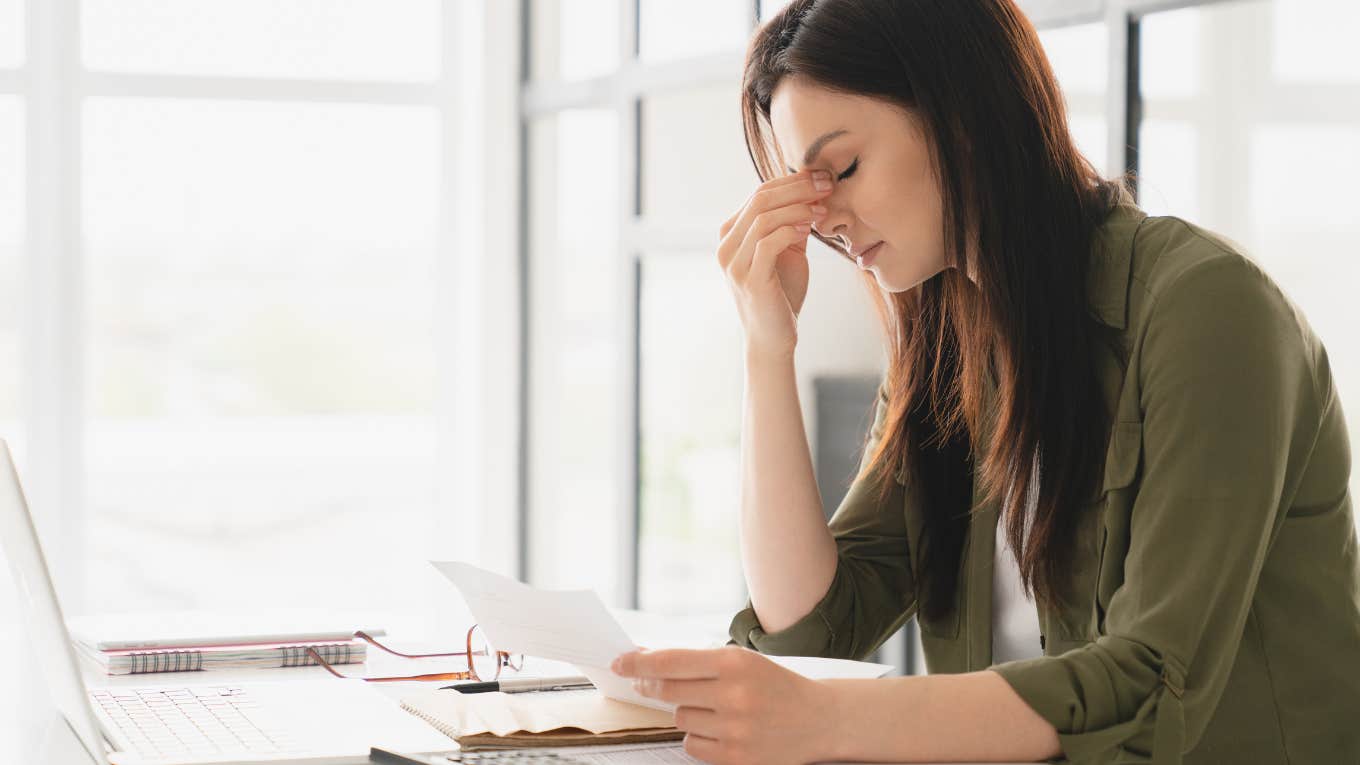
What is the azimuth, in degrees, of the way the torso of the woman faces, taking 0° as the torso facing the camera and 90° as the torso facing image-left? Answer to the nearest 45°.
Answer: approximately 45°

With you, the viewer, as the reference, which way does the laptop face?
facing to the right of the viewer

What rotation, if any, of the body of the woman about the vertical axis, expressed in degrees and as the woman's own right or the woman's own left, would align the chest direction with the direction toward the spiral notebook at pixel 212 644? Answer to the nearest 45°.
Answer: approximately 45° to the woman's own right

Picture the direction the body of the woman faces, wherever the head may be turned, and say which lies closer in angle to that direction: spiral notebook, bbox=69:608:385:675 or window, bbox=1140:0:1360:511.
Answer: the spiral notebook

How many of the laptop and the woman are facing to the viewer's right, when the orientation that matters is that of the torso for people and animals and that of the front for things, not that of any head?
1

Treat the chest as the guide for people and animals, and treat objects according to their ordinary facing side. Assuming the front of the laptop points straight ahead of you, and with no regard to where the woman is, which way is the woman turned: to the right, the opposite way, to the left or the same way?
the opposite way

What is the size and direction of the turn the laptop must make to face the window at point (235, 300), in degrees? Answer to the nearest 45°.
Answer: approximately 90° to its left

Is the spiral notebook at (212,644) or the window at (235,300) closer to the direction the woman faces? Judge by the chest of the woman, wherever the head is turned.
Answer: the spiral notebook
